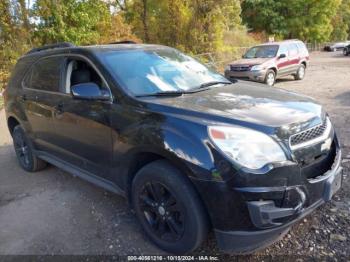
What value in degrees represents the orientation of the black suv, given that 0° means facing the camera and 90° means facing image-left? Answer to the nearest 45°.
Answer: approximately 315°

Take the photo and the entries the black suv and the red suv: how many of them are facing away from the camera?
0

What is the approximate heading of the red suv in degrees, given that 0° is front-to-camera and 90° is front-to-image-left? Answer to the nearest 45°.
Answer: approximately 45°

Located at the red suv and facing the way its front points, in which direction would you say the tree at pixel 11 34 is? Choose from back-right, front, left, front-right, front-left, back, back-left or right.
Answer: front-right

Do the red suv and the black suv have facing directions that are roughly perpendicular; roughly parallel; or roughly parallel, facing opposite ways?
roughly perpendicular

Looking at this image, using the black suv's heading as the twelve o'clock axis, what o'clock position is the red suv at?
The red suv is roughly at 8 o'clock from the black suv.

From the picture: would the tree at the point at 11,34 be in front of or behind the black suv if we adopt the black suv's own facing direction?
behind
